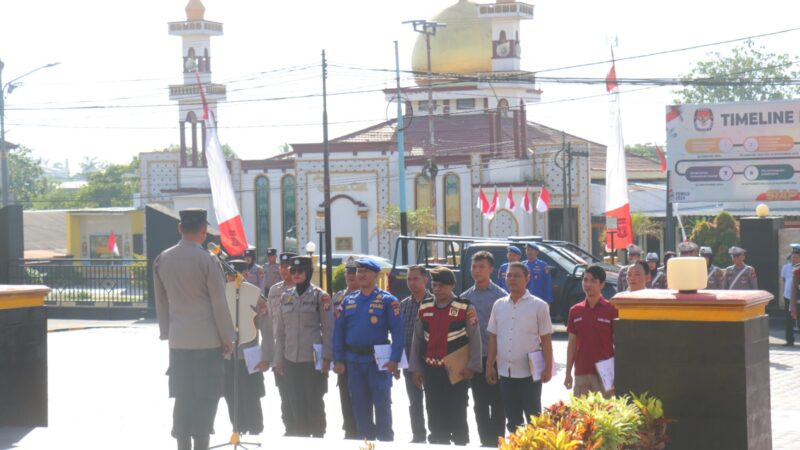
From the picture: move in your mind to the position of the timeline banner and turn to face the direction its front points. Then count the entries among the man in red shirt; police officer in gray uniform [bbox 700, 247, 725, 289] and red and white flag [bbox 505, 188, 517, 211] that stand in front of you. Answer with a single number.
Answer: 2

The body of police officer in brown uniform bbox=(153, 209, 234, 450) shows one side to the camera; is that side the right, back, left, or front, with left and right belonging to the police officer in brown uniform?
back

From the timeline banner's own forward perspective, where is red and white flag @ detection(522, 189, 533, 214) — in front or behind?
behind

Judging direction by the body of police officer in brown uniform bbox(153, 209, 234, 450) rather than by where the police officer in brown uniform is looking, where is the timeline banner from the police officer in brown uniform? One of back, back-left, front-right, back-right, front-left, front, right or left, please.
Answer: front-right

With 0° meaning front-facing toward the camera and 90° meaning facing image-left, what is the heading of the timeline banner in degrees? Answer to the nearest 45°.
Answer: approximately 0°

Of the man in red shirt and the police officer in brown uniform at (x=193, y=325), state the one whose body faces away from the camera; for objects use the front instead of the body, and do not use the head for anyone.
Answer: the police officer in brown uniform
